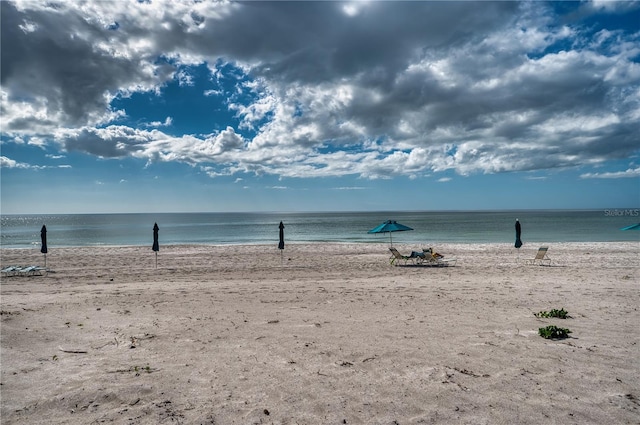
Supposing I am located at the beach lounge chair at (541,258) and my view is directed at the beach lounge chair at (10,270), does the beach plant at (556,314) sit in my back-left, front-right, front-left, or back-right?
front-left

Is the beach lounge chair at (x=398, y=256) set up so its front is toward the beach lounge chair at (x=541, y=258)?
yes

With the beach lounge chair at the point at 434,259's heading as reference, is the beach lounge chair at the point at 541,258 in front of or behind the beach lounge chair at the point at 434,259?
in front

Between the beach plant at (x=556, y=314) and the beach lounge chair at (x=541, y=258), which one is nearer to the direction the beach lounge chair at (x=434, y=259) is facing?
the beach lounge chair

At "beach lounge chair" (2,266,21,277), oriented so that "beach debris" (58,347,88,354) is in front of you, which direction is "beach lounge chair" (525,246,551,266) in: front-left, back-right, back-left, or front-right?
front-left

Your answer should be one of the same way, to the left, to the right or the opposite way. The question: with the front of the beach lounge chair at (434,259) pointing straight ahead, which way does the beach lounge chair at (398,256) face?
the same way

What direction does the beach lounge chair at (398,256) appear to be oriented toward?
to the viewer's right

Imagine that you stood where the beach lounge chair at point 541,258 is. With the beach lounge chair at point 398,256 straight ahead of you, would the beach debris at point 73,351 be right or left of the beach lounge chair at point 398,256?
left

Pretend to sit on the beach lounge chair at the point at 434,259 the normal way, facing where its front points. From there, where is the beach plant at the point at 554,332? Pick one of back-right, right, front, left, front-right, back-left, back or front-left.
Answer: right

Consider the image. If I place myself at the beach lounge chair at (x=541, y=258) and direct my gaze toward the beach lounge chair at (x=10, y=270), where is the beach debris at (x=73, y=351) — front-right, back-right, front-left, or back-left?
front-left

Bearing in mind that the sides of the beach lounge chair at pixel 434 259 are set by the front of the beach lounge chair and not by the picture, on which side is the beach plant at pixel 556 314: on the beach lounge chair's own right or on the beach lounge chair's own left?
on the beach lounge chair's own right

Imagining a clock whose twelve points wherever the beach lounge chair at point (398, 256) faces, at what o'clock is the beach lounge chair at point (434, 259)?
the beach lounge chair at point (434, 259) is roughly at 12 o'clock from the beach lounge chair at point (398, 256).

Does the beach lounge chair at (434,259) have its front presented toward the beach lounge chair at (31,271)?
no

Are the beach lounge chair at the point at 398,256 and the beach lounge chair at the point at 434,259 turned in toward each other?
no

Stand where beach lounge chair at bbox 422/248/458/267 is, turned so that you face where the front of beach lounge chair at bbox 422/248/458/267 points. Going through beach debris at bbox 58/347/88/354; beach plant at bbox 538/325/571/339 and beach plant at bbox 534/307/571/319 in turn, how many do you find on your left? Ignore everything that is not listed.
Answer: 0

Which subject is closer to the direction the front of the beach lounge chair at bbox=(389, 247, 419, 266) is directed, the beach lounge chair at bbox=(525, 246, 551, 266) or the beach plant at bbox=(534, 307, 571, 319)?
the beach lounge chair

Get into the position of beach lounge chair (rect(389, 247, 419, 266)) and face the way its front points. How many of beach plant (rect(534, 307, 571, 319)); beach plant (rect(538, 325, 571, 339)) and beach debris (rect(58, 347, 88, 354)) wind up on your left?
0

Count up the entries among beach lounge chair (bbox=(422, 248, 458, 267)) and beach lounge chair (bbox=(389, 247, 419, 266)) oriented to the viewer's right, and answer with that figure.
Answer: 2

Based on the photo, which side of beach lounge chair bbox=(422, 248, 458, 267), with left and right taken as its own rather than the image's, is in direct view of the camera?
right
